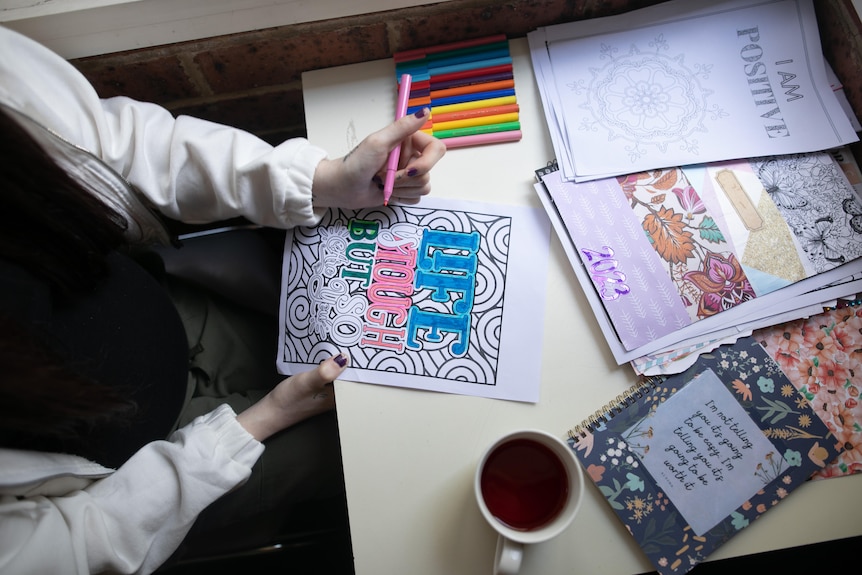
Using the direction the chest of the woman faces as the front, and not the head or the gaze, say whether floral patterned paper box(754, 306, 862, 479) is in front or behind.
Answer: in front

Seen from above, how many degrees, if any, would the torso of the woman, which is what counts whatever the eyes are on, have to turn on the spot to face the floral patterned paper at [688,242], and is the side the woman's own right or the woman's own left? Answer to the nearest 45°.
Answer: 0° — they already face it

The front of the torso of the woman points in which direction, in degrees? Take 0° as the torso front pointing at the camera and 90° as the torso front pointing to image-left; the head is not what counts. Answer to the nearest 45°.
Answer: approximately 270°

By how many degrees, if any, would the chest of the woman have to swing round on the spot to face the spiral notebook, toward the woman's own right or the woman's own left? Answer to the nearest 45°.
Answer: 0° — they already face it
